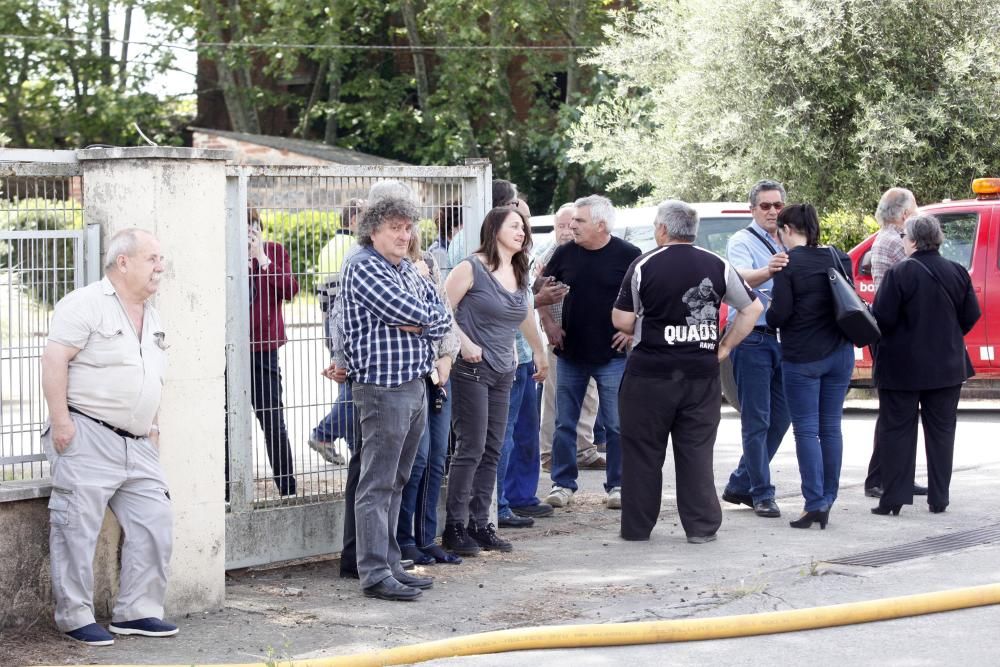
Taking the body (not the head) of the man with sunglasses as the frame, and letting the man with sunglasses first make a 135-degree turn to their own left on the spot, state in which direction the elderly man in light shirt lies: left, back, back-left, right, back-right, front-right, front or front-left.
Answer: back-left

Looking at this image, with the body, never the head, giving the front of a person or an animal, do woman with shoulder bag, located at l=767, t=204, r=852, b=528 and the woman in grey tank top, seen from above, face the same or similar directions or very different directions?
very different directions

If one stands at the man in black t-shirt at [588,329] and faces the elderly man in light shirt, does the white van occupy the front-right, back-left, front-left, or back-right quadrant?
back-right

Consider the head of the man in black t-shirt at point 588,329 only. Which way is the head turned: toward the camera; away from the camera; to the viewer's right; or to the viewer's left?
to the viewer's left

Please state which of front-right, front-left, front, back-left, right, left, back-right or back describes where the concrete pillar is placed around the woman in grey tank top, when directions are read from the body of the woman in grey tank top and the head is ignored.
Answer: right

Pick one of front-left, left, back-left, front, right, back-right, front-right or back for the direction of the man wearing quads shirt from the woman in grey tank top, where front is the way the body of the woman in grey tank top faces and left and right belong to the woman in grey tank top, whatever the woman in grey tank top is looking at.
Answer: front-left

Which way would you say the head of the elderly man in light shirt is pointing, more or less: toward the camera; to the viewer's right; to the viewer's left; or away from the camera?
to the viewer's right

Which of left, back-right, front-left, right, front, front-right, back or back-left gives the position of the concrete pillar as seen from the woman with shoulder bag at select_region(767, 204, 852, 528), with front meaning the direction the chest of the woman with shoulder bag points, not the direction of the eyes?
left

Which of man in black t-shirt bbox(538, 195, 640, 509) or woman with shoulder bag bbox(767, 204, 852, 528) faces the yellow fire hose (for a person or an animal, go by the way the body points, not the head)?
the man in black t-shirt

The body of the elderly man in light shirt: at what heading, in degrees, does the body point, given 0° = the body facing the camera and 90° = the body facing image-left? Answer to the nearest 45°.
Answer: approximately 315°

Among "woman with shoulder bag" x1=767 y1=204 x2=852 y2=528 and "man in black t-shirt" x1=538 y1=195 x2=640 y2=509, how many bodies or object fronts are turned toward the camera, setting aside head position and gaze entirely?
1

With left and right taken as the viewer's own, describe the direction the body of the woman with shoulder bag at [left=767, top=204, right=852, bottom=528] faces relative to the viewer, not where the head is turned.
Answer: facing away from the viewer and to the left of the viewer

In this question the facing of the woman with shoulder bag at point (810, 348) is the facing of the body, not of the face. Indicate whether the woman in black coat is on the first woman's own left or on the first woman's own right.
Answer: on the first woman's own right
